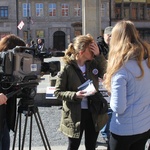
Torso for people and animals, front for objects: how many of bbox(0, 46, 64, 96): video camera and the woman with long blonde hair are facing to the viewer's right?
1

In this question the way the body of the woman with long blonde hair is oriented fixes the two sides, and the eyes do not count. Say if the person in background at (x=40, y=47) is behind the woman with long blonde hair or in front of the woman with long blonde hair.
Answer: in front

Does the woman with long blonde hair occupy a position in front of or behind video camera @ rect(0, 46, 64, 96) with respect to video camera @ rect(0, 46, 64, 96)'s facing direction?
in front

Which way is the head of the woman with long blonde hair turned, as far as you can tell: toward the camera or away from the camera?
away from the camera

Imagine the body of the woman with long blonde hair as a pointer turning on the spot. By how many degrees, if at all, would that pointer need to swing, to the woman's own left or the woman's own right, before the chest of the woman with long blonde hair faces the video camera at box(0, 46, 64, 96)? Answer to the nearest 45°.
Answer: approximately 45° to the woman's own left

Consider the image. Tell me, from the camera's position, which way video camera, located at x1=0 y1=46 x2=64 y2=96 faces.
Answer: facing to the right of the viewer

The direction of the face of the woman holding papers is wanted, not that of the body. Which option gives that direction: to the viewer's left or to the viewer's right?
to the viewer's right

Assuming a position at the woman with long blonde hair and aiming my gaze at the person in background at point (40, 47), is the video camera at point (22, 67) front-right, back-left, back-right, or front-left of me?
front-left

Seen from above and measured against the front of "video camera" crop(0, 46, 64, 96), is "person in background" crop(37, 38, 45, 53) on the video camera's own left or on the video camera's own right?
on the video camera's own left

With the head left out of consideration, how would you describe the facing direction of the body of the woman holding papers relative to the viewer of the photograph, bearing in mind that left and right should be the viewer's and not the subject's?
facing the viewer and to the right of the viewer

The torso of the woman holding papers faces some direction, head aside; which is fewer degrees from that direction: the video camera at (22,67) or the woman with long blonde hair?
the woman with long blonde hair
